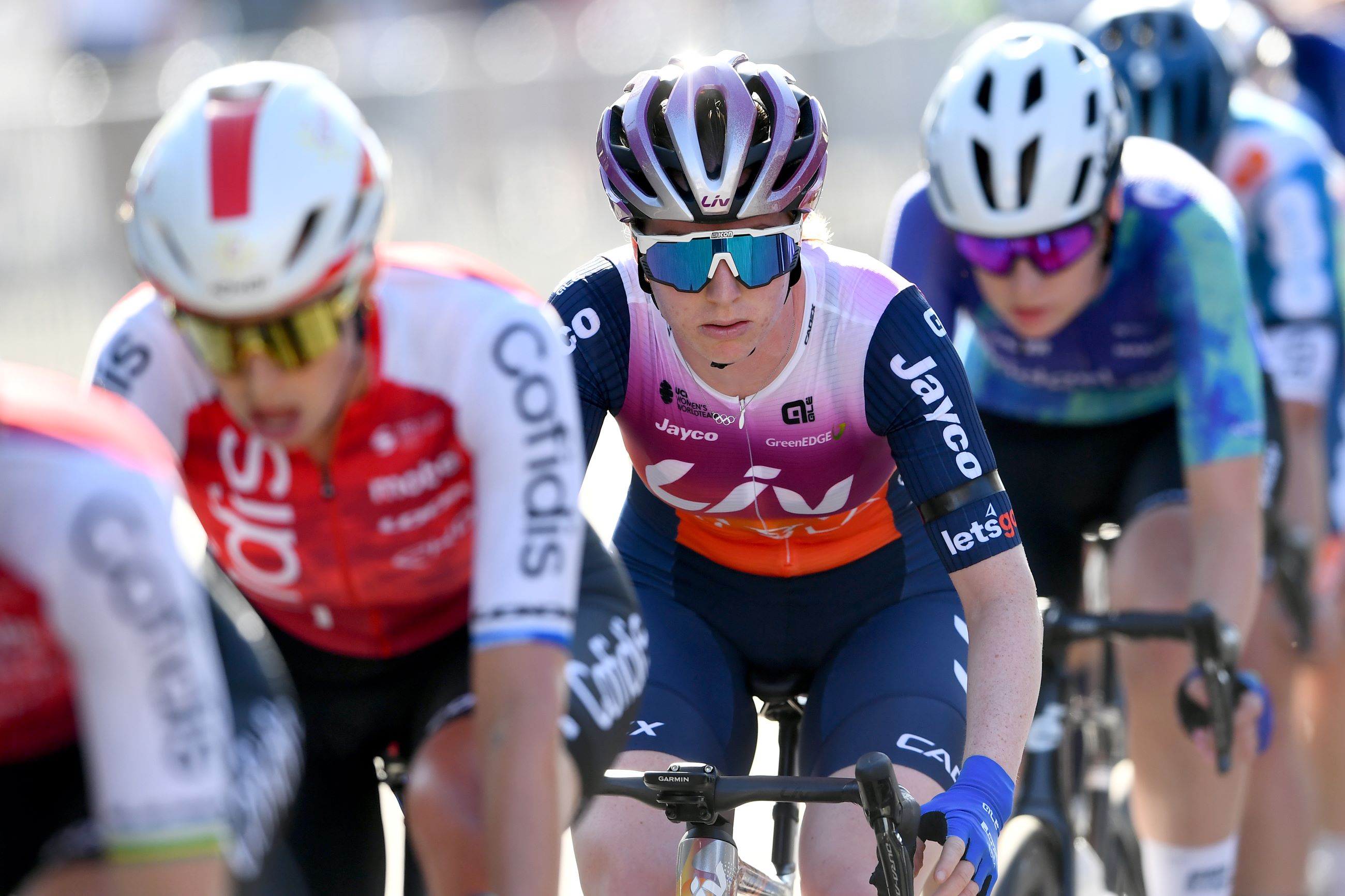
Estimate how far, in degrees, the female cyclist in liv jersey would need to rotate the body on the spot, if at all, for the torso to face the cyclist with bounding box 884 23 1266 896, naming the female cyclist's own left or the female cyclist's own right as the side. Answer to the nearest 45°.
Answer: approximately 135° to the female cyclist's own left

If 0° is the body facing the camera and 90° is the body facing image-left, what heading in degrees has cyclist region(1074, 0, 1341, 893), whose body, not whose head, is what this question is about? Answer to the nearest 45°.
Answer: approximately 0°

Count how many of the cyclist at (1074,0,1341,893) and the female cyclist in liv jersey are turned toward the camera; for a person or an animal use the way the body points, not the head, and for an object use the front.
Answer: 2

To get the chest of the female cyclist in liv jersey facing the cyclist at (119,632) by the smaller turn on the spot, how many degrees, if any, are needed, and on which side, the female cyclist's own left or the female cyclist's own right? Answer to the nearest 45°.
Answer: approximately 45° to the female cyclist's own right
